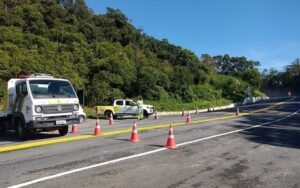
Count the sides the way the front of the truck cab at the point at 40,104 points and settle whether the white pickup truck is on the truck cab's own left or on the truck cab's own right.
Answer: on the truck cab's own left

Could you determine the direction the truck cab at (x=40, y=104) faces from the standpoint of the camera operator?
facing the viewer and to the right of the viewer
